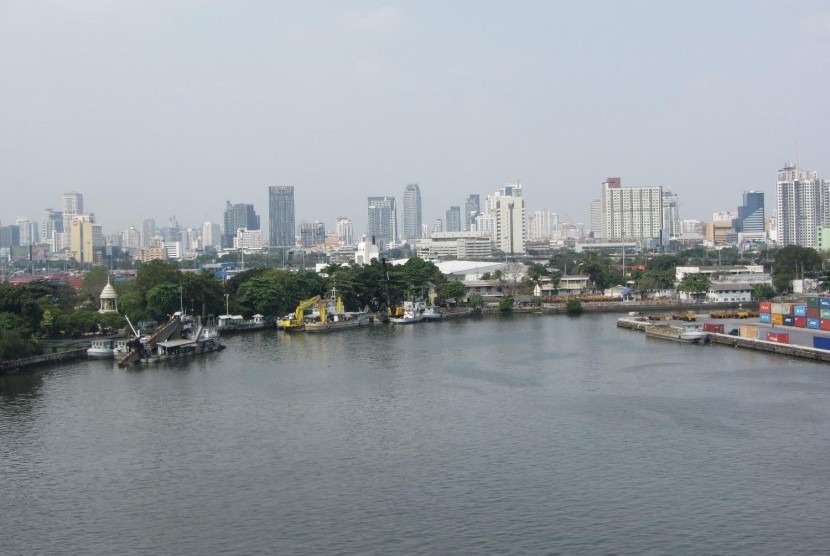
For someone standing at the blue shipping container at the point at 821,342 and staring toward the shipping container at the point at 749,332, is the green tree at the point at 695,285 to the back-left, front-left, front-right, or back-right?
front-right

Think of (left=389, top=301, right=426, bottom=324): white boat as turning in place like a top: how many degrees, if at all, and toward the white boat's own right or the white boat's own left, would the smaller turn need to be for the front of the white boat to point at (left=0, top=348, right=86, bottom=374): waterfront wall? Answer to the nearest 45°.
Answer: approximately 45° to the white boat's own left

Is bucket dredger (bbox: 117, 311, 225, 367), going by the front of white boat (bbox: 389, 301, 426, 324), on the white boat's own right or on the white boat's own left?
on the white boat's own left

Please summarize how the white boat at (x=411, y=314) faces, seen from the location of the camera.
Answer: facing to the left of the viewer

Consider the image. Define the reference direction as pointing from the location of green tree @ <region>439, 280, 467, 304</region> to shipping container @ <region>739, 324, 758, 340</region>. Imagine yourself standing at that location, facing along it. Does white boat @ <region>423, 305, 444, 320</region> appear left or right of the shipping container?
right

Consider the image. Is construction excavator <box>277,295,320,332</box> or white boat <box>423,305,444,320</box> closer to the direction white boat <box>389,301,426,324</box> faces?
the construction excavator

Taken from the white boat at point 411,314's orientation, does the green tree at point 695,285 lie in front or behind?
behind

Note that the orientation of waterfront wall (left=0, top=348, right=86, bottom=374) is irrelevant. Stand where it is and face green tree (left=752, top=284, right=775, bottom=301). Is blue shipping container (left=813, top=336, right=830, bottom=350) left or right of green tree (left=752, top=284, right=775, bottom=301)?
right

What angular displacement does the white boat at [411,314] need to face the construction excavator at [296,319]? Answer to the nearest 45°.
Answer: approximately 45° to its left

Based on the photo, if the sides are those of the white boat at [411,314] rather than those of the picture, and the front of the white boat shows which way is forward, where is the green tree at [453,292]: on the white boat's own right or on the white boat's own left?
on the white boat's own right
